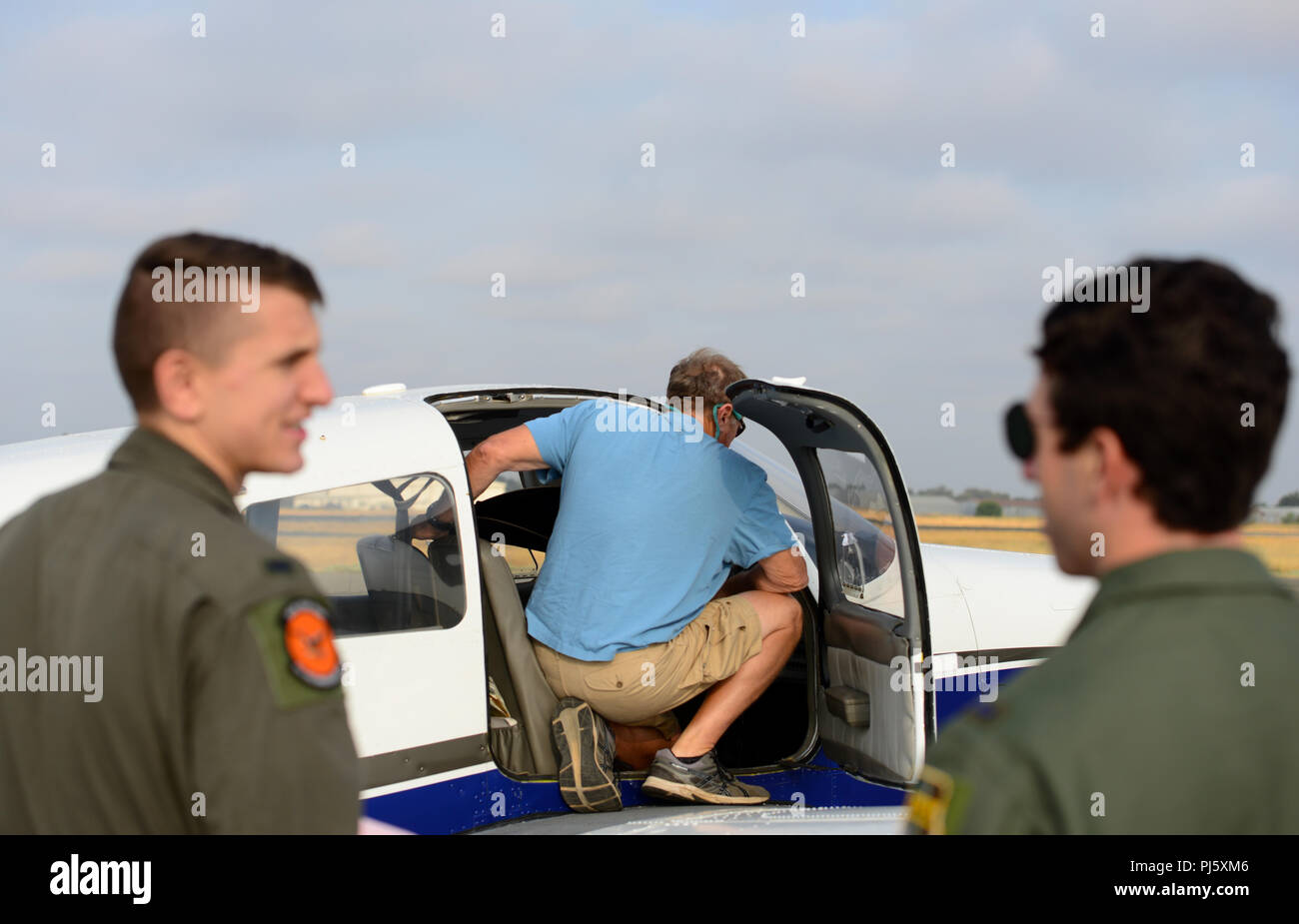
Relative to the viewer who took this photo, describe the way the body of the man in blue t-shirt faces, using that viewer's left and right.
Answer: facing away from the viewer and to the right of the viewer

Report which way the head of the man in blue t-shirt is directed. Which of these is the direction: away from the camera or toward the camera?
away from the camera
